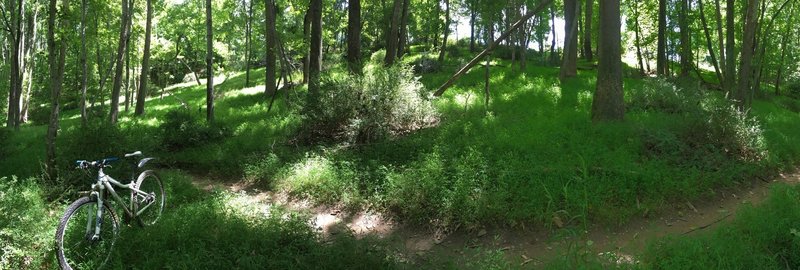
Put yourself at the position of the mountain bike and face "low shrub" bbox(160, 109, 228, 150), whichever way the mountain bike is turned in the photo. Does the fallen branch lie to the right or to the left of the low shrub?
right

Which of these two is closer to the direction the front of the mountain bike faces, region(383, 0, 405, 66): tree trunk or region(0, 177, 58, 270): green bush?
the green bush

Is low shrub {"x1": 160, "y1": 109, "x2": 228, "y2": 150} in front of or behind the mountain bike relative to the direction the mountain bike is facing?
behind

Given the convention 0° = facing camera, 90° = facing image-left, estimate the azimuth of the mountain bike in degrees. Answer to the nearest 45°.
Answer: approximately 45°

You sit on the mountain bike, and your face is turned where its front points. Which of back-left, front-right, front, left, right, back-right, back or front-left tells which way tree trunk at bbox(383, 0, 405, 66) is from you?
back

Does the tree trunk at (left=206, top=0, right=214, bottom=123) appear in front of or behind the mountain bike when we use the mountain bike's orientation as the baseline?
behind

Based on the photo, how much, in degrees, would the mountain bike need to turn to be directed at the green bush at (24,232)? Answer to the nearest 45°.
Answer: approximately 90° to its right
